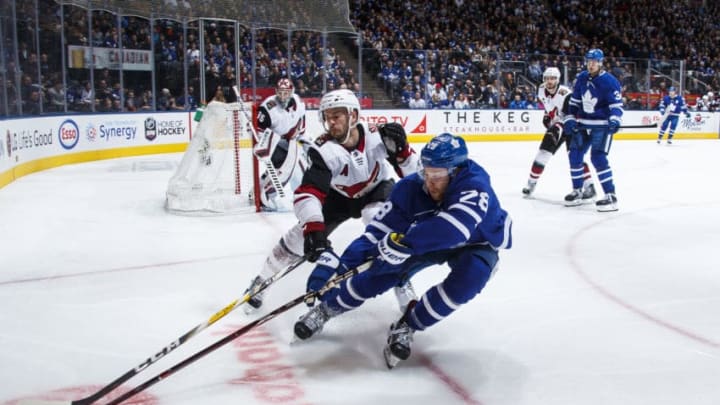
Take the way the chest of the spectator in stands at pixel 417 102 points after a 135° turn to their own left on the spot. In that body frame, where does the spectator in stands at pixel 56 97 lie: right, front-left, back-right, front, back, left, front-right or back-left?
back

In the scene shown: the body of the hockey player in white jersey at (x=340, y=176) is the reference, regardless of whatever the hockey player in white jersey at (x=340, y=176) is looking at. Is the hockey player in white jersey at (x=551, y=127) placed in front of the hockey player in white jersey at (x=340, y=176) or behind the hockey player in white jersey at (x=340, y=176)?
behind

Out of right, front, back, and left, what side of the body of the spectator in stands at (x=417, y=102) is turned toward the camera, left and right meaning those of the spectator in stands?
front

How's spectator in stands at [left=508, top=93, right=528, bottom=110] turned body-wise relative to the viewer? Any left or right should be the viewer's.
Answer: facing the viewer

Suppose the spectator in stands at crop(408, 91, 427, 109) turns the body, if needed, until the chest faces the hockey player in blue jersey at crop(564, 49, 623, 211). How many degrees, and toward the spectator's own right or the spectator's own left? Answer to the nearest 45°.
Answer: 0° — they already face them

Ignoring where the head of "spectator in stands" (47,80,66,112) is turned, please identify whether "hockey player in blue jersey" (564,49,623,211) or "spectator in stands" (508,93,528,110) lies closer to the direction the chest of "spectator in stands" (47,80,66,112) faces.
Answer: the hockey player in blue jersey

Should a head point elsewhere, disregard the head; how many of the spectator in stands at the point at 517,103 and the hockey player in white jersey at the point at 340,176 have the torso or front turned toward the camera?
2

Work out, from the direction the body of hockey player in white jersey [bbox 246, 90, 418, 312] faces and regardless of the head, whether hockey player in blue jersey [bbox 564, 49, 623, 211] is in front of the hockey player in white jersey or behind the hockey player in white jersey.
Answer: behind

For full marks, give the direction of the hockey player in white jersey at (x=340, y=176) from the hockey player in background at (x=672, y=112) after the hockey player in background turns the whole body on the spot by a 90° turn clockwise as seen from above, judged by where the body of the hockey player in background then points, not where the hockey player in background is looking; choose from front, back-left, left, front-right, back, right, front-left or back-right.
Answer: left

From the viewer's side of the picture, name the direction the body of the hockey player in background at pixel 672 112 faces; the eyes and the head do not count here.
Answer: toward the camera

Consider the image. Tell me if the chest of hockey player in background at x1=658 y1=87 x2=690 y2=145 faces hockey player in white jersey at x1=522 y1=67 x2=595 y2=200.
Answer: yes

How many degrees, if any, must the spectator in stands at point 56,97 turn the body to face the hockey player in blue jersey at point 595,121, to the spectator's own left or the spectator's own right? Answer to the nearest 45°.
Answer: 0° — they already face them

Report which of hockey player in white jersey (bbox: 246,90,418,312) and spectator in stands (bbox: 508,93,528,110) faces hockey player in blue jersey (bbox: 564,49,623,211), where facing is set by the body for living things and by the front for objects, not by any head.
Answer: the spectator in stands

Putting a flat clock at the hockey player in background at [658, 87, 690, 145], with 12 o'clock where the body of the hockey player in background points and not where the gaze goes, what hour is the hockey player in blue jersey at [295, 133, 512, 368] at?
The hockey player in blue jersey is roughly at 12 o'clock from the hockey player in background.

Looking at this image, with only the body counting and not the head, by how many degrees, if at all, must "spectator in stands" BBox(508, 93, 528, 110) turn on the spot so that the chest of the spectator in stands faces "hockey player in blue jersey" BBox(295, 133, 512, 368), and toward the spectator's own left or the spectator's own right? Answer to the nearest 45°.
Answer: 0° — they already face them

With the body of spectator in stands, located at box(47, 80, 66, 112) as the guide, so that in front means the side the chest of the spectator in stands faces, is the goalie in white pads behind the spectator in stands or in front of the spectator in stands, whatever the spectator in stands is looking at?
in front
